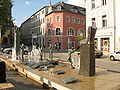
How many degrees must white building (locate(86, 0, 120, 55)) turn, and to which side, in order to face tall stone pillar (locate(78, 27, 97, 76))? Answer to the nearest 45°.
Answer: approximately 45° to its left

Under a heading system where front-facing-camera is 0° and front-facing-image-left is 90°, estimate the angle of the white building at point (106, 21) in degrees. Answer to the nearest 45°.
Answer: approximately 45°
